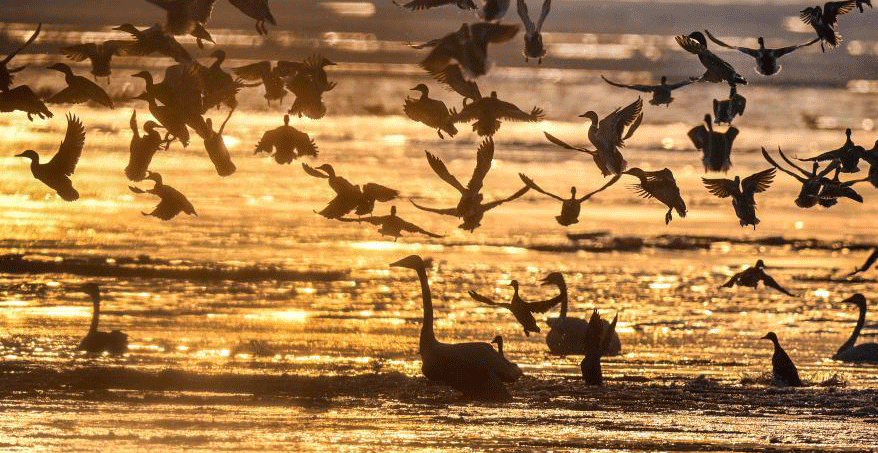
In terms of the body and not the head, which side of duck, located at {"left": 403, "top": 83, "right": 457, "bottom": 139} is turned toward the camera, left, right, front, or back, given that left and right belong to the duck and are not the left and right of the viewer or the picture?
left

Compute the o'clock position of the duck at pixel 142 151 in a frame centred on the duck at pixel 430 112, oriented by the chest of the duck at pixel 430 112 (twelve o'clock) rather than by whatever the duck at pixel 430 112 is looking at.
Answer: the duck at pixel 142 151 is roughly at 12 o'clock from the duck at pixel 430 112.

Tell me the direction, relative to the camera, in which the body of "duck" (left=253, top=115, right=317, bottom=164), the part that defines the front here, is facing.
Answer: away from the camera

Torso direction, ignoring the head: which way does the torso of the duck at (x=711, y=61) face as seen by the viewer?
to the viewer's left

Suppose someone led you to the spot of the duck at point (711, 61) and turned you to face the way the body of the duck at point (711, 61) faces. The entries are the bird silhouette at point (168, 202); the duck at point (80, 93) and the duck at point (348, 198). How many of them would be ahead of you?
3

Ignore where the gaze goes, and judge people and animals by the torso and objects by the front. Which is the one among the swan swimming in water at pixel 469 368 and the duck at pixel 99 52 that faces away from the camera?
the duck

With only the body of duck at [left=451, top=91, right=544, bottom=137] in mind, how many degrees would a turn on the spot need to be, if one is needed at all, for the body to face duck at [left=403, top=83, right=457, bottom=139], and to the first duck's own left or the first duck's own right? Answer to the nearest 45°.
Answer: approximately 45° to the first duck's own left

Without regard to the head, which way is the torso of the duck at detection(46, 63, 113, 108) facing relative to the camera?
to the viewer's left
